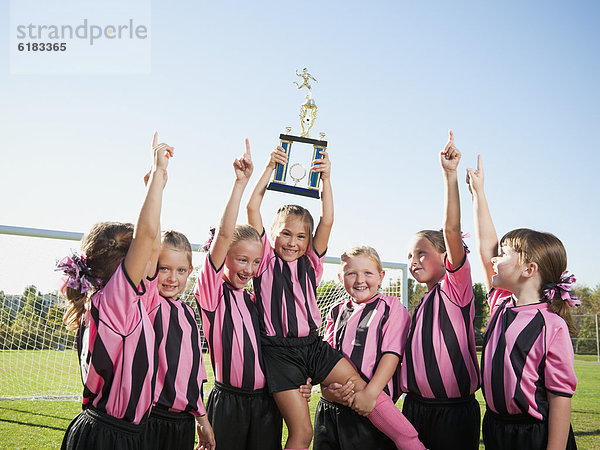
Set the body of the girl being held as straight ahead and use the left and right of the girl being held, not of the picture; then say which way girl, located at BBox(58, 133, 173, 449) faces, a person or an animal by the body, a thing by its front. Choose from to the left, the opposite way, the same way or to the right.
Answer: to the left

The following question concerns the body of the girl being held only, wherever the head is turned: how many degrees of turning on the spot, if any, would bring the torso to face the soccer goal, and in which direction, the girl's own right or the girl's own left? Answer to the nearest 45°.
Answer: approximately 135° to the girl's own right

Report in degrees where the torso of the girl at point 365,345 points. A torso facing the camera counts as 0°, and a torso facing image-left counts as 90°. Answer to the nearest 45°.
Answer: approximately 45°

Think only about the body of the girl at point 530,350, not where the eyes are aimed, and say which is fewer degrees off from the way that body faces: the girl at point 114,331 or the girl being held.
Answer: the girl

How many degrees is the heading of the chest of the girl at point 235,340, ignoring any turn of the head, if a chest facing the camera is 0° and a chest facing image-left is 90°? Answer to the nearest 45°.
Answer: approximately 315°

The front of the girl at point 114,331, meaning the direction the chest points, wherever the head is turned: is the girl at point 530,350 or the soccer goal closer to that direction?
the girl

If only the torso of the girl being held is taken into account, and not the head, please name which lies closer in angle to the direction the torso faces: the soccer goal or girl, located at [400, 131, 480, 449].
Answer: the girl

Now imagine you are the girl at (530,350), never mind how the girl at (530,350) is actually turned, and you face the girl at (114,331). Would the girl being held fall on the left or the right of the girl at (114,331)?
right

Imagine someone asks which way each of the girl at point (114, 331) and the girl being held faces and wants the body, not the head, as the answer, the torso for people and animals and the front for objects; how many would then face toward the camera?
1
